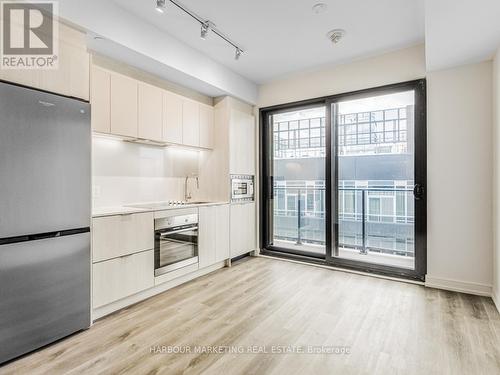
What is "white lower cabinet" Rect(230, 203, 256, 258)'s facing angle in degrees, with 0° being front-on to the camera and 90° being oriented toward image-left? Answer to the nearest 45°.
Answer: approximately 315°

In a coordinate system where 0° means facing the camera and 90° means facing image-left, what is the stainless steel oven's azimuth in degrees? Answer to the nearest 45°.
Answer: approximately 315°

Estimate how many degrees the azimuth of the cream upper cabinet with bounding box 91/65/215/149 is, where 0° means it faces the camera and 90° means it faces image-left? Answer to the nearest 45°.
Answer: approximately 315°

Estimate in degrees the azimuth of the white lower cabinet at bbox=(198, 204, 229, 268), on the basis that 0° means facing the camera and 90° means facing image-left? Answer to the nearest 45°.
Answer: approximately 315°
